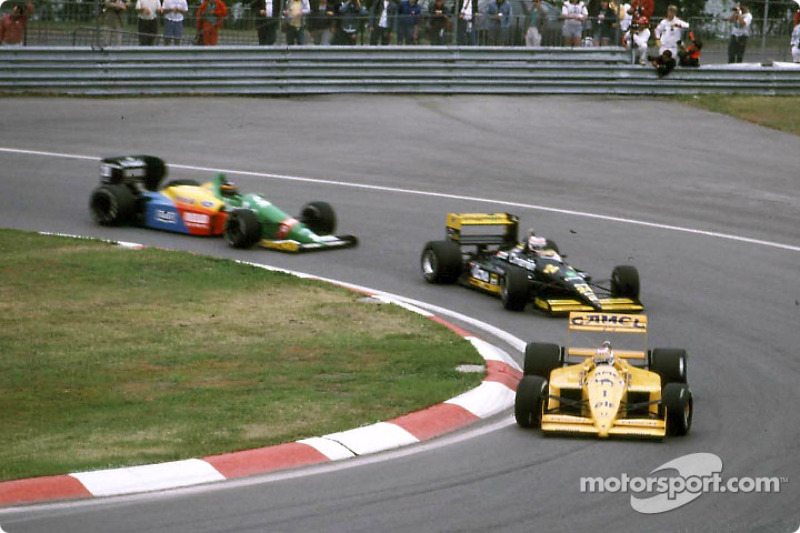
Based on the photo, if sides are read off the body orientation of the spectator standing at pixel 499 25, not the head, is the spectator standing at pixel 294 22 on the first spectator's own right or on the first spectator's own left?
on the first spectator's own right

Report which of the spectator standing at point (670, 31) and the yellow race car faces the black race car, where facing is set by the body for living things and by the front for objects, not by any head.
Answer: the spectator standing

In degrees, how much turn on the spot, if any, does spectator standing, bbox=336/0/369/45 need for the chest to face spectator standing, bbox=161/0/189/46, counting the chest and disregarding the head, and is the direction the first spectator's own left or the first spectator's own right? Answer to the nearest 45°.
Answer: approximately 90° to the first spectator's own right

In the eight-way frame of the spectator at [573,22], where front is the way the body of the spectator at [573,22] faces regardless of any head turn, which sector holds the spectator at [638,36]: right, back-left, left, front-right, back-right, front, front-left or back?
left

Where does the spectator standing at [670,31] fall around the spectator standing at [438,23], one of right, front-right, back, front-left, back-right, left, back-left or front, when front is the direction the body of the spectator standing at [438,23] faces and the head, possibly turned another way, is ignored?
left

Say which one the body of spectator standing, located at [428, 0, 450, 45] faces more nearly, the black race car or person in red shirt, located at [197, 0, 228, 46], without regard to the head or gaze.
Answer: the black race car

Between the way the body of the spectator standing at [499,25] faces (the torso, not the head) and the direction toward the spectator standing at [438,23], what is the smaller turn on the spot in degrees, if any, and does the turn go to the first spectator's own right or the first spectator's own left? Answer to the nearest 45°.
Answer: approximately 90° to the first spectator's own right

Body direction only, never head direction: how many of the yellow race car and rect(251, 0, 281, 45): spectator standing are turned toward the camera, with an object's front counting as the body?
2

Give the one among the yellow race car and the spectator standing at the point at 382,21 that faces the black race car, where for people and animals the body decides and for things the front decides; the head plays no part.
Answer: the spectator standing

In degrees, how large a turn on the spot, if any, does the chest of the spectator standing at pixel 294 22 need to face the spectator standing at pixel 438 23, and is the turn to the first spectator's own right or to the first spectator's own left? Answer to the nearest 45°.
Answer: approximately 90° to the first spectator's own left

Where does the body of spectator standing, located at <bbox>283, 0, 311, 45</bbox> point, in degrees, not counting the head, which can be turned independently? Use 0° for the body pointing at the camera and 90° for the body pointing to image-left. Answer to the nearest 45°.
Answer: approximately 0°

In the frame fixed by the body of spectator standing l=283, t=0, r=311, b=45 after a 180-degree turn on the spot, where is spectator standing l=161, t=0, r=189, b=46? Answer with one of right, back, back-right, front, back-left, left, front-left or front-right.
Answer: left
